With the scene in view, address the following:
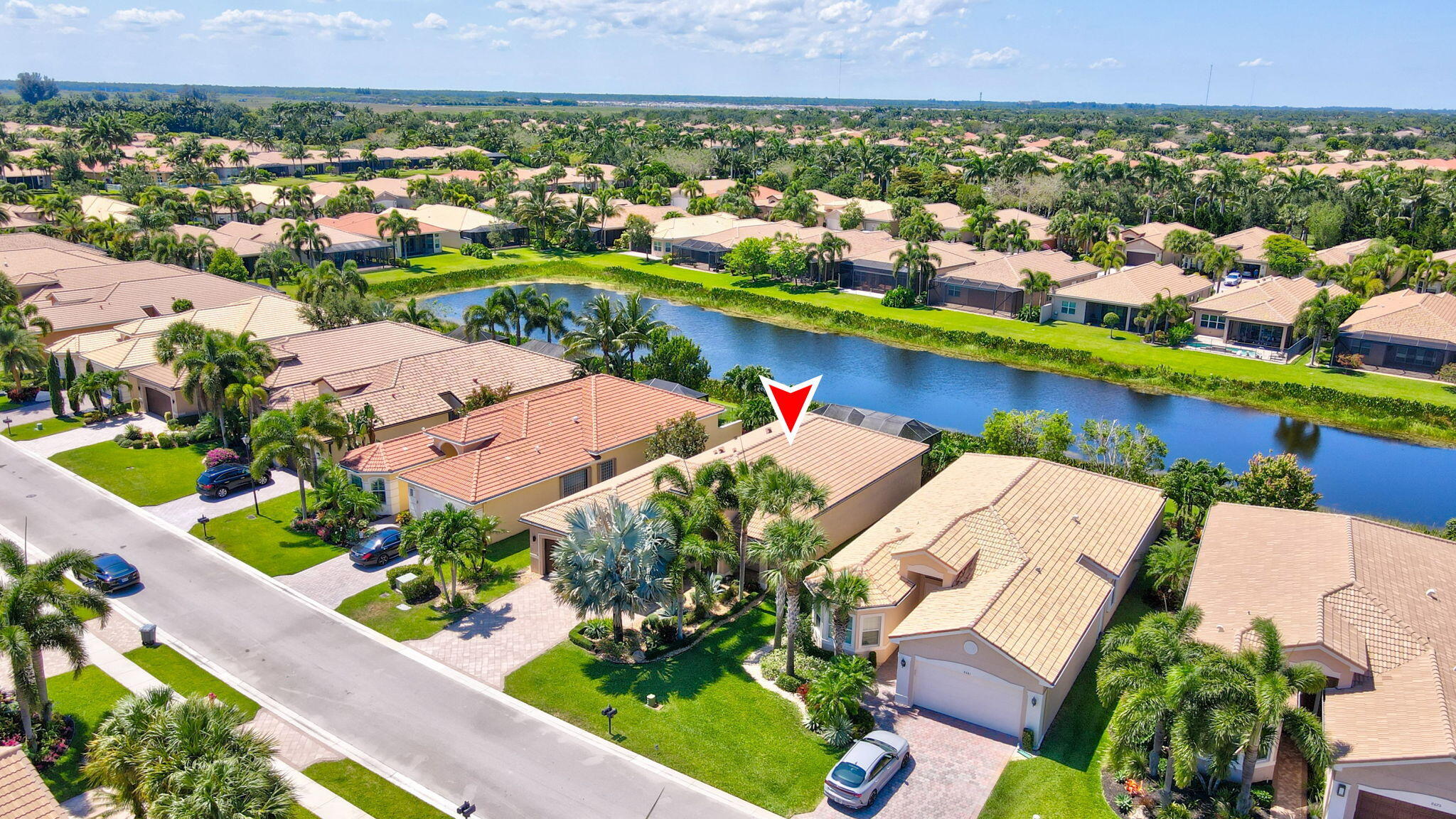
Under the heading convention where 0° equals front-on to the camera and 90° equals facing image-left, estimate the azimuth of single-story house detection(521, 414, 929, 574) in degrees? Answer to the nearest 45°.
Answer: approximately 45°

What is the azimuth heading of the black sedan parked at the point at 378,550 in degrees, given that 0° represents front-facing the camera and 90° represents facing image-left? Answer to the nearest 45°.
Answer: approximately 225°

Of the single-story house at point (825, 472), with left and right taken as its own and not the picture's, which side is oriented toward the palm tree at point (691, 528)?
front

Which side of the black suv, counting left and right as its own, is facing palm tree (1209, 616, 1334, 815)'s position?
right

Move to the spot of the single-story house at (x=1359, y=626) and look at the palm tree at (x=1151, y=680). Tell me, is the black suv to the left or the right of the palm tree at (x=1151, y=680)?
right

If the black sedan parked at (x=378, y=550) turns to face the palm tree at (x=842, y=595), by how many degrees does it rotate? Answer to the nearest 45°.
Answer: approximately 90° to its right

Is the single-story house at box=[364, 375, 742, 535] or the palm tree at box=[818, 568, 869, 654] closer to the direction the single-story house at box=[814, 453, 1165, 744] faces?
the palm tree

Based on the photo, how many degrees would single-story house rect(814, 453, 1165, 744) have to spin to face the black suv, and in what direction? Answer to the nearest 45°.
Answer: approximately 45° to its right

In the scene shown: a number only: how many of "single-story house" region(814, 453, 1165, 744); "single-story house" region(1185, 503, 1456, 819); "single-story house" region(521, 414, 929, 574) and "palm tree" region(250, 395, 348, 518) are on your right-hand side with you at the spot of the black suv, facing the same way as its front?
4

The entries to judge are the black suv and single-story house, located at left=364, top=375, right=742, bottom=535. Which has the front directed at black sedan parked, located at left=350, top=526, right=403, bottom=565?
the single-story house

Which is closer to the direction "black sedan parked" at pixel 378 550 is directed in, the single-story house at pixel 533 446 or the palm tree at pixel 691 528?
the single-story house

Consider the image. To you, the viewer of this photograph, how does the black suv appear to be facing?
facing away from the viewer and to the right of the viewer
